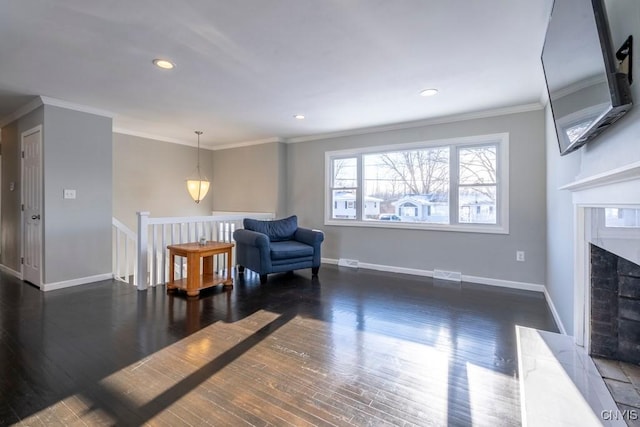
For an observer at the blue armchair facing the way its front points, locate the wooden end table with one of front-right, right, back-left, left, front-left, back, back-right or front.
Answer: right

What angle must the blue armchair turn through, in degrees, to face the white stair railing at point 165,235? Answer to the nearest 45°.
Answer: approximately 135° to its right

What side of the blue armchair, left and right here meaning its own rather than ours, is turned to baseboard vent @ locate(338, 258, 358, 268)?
left

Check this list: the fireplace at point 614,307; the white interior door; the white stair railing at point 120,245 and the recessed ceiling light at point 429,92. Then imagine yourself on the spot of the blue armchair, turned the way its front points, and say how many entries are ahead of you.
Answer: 2

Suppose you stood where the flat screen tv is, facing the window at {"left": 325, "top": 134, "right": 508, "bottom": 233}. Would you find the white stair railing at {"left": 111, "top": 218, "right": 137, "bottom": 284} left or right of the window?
left

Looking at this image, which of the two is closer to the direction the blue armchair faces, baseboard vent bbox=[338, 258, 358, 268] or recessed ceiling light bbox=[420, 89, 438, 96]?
the recessed ceiling light

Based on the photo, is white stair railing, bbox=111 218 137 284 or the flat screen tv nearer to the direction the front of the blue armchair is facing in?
the flat screen tv

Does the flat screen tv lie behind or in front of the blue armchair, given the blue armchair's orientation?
in front

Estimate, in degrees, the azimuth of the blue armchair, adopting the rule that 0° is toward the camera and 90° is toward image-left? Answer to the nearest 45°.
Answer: approximately 315°

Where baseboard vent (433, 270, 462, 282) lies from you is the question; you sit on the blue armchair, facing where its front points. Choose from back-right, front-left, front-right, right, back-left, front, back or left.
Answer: front-left
